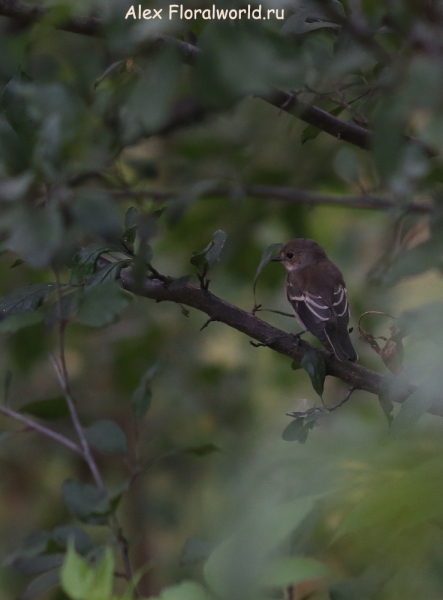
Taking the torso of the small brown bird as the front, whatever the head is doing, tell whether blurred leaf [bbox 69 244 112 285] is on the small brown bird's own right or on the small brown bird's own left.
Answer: on the small brown bird's own left

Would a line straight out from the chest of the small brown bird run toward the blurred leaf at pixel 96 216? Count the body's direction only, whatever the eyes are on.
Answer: no

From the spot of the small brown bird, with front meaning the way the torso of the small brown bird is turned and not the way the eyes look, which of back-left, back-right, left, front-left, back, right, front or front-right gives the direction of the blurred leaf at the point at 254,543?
back-left

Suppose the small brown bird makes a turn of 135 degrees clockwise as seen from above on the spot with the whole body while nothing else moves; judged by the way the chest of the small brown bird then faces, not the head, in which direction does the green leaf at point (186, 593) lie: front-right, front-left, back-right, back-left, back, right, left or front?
right

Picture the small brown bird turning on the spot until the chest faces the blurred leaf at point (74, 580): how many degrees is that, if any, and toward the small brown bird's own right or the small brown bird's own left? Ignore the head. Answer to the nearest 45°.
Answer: approximately 135° to the small brown bird's own left

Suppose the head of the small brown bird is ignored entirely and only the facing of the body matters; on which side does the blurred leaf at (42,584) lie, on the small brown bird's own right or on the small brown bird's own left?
on the small brown bird's own left

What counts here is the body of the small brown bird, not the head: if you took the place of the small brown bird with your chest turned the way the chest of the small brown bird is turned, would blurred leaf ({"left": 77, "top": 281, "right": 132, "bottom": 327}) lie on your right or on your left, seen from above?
on your left

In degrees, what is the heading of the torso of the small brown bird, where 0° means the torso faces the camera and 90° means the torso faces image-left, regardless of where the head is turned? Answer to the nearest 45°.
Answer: approximately 135°

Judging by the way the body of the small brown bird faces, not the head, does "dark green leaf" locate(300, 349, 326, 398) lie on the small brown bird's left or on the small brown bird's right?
on the small brown bird's left

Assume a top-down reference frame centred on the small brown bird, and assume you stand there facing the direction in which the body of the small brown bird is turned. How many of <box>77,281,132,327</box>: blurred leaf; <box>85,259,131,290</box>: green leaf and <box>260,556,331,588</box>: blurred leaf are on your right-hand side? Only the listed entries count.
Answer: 0

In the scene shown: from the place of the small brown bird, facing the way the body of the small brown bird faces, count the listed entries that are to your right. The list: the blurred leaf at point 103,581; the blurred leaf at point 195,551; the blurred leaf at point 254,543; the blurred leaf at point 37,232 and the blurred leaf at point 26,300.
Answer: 0

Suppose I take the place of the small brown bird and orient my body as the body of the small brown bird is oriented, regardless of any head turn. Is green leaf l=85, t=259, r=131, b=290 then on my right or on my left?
on my left
